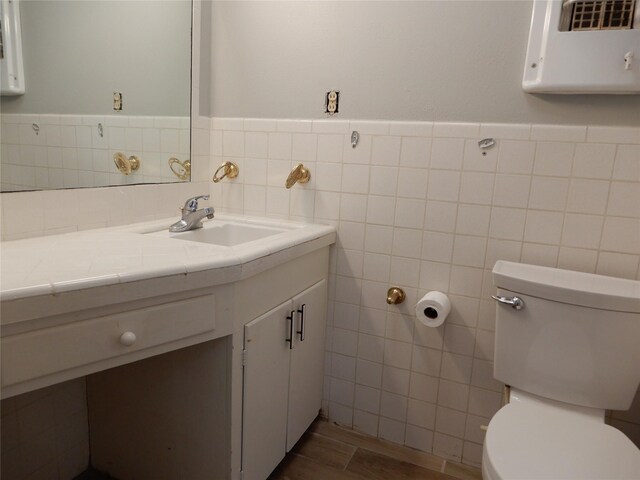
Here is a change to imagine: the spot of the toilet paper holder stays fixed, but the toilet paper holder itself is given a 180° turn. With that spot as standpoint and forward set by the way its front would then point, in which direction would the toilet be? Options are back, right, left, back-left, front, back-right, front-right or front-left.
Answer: right

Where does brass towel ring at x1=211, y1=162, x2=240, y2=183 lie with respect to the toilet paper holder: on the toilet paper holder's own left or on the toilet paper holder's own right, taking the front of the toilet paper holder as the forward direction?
on the toilet paper holder's own right

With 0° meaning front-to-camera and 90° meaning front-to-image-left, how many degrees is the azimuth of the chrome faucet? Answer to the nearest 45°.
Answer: approximately 315°

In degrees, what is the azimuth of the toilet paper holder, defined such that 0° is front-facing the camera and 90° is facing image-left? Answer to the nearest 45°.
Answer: approximately 45°

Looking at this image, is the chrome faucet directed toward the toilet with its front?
yes

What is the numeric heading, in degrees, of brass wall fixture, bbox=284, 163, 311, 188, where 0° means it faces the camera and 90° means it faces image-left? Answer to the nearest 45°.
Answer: approximately 45°
